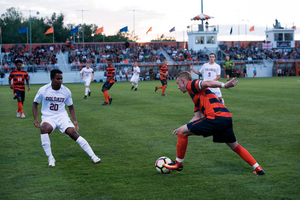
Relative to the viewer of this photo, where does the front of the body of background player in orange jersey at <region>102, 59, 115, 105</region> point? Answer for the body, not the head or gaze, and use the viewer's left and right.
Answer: facing the viewer and to the left of the viewer

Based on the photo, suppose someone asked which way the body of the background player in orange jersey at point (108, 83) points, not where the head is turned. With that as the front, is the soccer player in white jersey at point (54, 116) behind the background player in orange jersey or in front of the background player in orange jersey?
in front

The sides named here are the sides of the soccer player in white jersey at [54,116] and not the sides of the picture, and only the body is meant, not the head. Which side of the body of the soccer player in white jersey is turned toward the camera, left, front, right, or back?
front

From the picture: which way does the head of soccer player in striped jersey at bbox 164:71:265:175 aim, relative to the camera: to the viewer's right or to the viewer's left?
to the viewer's left

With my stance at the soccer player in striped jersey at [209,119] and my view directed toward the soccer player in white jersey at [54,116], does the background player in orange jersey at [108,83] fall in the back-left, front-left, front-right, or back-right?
front-right

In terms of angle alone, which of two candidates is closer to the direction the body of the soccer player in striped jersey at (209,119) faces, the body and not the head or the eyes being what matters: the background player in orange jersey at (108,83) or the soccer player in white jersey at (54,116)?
the soccer player in white jersey

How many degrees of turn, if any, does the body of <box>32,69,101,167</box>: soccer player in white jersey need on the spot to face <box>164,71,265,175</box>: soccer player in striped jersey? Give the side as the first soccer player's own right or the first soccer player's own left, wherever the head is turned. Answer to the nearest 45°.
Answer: approximately 45° to the first soccer player's own left

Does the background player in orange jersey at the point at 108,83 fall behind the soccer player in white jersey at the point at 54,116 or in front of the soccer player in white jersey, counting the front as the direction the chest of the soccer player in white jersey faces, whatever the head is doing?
behind

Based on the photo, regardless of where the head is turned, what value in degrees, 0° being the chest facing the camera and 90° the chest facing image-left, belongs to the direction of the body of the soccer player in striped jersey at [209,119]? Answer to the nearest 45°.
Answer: approximately 90°

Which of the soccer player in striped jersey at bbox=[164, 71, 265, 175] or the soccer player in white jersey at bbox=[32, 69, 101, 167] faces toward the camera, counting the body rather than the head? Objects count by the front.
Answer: the soccer player in white jersey

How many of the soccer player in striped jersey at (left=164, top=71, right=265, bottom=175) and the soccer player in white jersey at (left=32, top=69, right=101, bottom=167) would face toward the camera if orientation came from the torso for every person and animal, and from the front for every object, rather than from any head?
1

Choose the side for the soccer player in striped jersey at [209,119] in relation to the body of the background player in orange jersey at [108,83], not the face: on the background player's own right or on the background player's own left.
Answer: on the background player's own left
